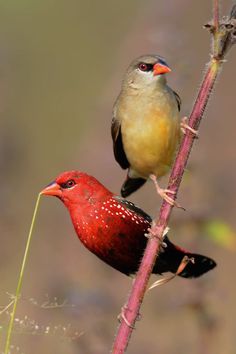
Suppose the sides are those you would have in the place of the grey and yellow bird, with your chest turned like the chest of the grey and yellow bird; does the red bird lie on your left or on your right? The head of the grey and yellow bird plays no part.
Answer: on your right

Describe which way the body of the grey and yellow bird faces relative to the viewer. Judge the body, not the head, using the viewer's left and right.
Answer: facing the viewer and to the right of the viewer

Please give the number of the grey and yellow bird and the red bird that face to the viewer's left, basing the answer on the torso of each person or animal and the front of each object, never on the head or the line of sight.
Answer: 1

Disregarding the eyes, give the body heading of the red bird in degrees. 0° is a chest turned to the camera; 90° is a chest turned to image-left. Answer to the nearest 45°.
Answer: approximately 90°

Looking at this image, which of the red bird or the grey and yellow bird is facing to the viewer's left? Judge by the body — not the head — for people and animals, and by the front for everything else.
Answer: the red bird
